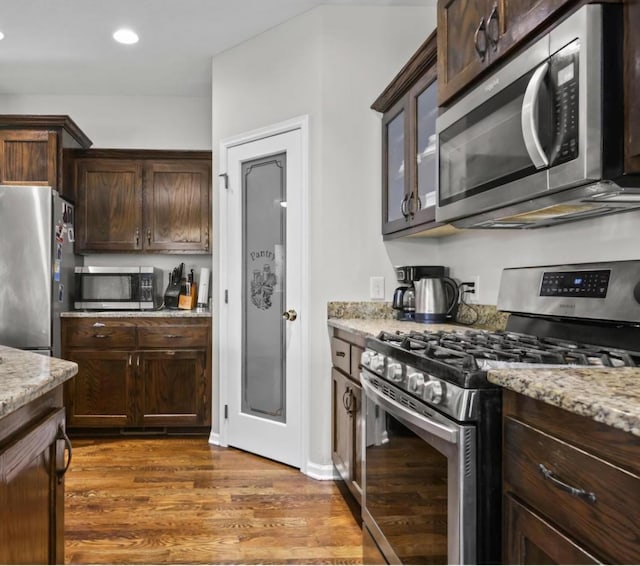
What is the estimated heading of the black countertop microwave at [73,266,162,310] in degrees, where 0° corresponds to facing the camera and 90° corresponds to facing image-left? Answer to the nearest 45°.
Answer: approximately 0°

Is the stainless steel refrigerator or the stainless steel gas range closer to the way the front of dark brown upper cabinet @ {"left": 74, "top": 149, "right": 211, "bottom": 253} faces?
the stainless steel gas range

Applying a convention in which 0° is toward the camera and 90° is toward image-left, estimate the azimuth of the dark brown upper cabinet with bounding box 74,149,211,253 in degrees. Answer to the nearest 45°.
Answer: approximately 0°

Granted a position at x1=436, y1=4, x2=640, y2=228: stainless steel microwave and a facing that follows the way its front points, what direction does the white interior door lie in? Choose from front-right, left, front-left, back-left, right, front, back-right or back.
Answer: right

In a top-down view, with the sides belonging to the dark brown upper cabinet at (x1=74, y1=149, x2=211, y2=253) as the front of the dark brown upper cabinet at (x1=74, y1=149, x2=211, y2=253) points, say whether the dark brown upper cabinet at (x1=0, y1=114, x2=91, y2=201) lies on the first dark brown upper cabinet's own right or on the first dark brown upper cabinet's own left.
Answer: on the first dark brown upper cabinet's own right

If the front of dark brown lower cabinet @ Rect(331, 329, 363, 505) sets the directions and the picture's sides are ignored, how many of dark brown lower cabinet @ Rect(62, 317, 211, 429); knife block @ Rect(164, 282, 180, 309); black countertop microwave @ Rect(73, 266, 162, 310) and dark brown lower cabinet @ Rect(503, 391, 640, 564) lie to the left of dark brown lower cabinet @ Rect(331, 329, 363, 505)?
1

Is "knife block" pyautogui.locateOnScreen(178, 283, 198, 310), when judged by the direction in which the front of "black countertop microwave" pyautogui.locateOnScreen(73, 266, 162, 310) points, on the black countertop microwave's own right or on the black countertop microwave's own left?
on the black countertop microwave's own left

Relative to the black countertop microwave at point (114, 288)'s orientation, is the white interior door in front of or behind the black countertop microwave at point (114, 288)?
in front

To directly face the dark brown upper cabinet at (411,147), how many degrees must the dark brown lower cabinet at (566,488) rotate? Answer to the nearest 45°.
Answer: approximately 90° to its right

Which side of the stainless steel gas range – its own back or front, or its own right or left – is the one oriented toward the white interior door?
right

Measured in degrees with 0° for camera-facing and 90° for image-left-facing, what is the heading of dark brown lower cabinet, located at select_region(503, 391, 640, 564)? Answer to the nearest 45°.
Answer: approximately 45°

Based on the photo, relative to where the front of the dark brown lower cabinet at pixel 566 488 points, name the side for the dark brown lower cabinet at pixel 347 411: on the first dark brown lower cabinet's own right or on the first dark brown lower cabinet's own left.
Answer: on the first dark brown lower cabinet's own right

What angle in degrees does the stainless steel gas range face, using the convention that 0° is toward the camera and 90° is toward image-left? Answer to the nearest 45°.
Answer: approximately 45°

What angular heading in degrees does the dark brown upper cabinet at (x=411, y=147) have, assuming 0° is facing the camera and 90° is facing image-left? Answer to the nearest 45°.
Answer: approximately 45°

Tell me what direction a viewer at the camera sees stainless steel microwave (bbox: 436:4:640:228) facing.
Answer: facing the viewer and to the left of the viewer

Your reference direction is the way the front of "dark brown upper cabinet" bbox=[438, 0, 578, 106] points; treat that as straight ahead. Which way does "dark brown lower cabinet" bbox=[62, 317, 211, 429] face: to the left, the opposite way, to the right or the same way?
to the left
